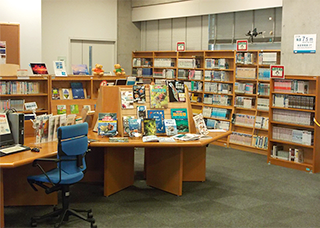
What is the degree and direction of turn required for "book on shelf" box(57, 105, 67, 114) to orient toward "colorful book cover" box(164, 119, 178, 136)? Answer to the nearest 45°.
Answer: approximately 45° to its left

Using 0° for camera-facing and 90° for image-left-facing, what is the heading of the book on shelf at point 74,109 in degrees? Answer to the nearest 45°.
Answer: approximately 0°

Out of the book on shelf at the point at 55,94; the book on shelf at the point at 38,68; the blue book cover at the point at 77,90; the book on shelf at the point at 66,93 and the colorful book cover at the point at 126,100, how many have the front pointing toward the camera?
5

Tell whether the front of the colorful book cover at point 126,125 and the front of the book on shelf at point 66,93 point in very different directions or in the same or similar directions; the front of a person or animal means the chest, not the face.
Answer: same or similar directions

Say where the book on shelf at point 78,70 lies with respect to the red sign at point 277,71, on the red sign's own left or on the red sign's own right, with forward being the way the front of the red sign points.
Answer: on the red sign's own right

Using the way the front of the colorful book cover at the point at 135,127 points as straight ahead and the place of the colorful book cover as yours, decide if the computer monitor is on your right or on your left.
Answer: on your right

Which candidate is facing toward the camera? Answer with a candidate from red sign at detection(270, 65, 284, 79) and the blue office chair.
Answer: the red sign

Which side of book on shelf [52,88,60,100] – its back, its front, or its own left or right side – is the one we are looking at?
front

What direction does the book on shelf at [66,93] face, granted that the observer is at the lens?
facing the viewer

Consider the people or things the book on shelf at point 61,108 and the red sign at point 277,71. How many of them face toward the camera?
2

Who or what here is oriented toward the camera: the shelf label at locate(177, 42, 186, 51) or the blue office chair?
the shelf label

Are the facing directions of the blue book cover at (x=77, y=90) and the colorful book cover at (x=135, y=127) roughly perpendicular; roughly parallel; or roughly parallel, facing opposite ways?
roughly parallel

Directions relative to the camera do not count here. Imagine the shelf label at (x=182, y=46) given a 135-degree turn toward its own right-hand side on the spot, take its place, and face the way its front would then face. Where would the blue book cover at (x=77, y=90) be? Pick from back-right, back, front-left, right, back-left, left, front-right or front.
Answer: left

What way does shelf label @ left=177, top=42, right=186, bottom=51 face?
toward the camera

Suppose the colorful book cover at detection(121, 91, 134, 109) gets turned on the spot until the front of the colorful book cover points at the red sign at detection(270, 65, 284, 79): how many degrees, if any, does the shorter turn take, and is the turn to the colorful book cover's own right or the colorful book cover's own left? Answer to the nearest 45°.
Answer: approximately 135° to the colorful book cover's own left

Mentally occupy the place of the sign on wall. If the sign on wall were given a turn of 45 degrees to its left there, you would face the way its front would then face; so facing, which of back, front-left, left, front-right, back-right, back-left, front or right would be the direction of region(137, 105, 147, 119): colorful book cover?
right

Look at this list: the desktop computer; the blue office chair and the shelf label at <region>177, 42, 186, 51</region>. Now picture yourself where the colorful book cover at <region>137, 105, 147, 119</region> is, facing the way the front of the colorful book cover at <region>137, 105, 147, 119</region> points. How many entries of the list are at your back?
1

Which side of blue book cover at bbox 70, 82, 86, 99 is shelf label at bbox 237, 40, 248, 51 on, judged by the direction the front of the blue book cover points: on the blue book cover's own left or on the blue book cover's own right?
on the blue book cover's own left

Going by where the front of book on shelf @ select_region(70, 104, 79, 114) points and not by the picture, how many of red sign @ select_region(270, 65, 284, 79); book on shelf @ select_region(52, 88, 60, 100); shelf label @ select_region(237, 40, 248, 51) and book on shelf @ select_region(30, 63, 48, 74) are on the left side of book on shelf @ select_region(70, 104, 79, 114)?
2
